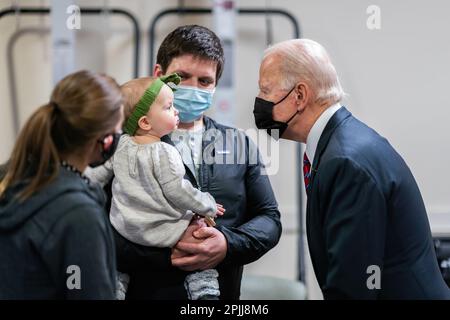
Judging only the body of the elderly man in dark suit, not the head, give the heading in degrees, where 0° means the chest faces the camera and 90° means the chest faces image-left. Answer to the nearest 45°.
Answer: approximately 90°

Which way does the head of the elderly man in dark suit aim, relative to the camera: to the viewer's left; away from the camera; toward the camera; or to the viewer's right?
to the viewer's left
